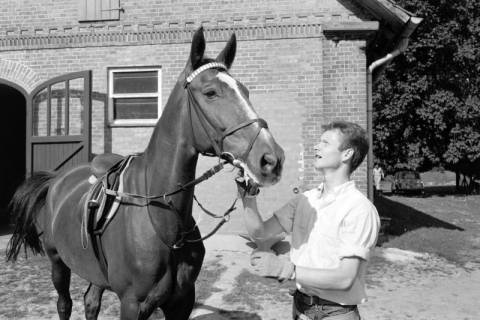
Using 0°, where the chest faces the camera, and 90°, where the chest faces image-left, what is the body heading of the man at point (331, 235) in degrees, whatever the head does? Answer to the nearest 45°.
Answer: approximately 45°

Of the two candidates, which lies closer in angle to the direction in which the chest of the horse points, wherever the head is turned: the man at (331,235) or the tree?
the man

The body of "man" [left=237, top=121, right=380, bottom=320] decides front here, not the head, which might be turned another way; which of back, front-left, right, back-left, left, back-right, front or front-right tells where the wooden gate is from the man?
right

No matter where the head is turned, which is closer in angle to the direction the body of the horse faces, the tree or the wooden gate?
the tree

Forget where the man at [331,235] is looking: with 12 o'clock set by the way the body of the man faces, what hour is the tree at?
The tree is roughly at 5 o'clock from the man.

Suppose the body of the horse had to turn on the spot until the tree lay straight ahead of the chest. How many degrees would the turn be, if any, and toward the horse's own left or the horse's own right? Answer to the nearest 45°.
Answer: approximately 90° to the horse's own left

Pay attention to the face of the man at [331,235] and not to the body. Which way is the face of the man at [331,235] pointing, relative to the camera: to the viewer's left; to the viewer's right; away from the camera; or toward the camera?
to the viewer's left

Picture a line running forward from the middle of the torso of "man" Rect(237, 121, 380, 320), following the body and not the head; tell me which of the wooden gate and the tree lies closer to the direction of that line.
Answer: the wooden gate

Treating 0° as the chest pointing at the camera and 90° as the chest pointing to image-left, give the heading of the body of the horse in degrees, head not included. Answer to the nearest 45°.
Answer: approximately 315°

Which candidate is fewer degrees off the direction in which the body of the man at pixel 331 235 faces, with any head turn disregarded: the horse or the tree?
the horse

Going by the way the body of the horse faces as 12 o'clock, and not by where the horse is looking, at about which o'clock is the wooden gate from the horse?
The wooden gate is roughly at 7 o'clock from the horse.
